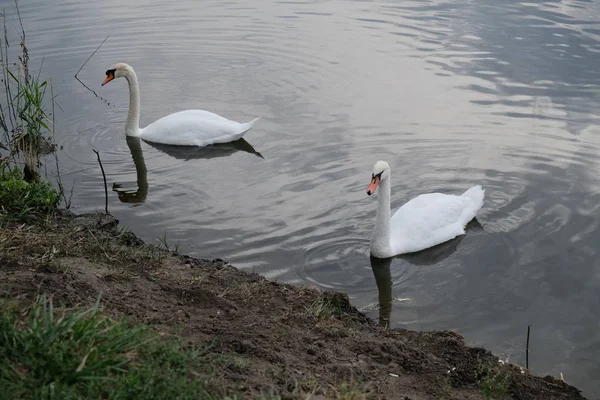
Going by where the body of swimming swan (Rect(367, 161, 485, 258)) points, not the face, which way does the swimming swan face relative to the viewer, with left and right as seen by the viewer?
facing the viewer and to the left of the viewer

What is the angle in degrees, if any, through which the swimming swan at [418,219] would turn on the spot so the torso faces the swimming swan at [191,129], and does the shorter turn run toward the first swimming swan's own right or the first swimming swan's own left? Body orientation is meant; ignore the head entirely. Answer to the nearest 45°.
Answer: approximately 90° to the first swimming swan's own right

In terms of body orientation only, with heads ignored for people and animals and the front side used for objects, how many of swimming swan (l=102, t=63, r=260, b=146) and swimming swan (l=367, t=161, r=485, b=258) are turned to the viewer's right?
0

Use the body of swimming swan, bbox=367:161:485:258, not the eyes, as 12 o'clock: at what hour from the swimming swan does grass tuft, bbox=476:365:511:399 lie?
The grass tuft is roughly at 10 o'clock from the swimming swan.

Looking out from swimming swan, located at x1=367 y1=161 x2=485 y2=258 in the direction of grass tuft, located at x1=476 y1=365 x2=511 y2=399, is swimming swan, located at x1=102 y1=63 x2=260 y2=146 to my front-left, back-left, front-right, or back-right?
back-right

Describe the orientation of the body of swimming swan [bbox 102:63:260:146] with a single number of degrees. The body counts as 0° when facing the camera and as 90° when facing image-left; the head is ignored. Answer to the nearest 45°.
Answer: approximately 90°

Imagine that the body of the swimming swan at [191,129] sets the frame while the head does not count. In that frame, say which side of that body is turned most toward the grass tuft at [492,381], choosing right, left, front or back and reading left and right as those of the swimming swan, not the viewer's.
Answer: left

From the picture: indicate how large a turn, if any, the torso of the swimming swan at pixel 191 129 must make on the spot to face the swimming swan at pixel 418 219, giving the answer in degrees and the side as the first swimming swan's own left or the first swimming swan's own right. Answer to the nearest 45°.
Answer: approximately 135° to the first swimming swan's own left
